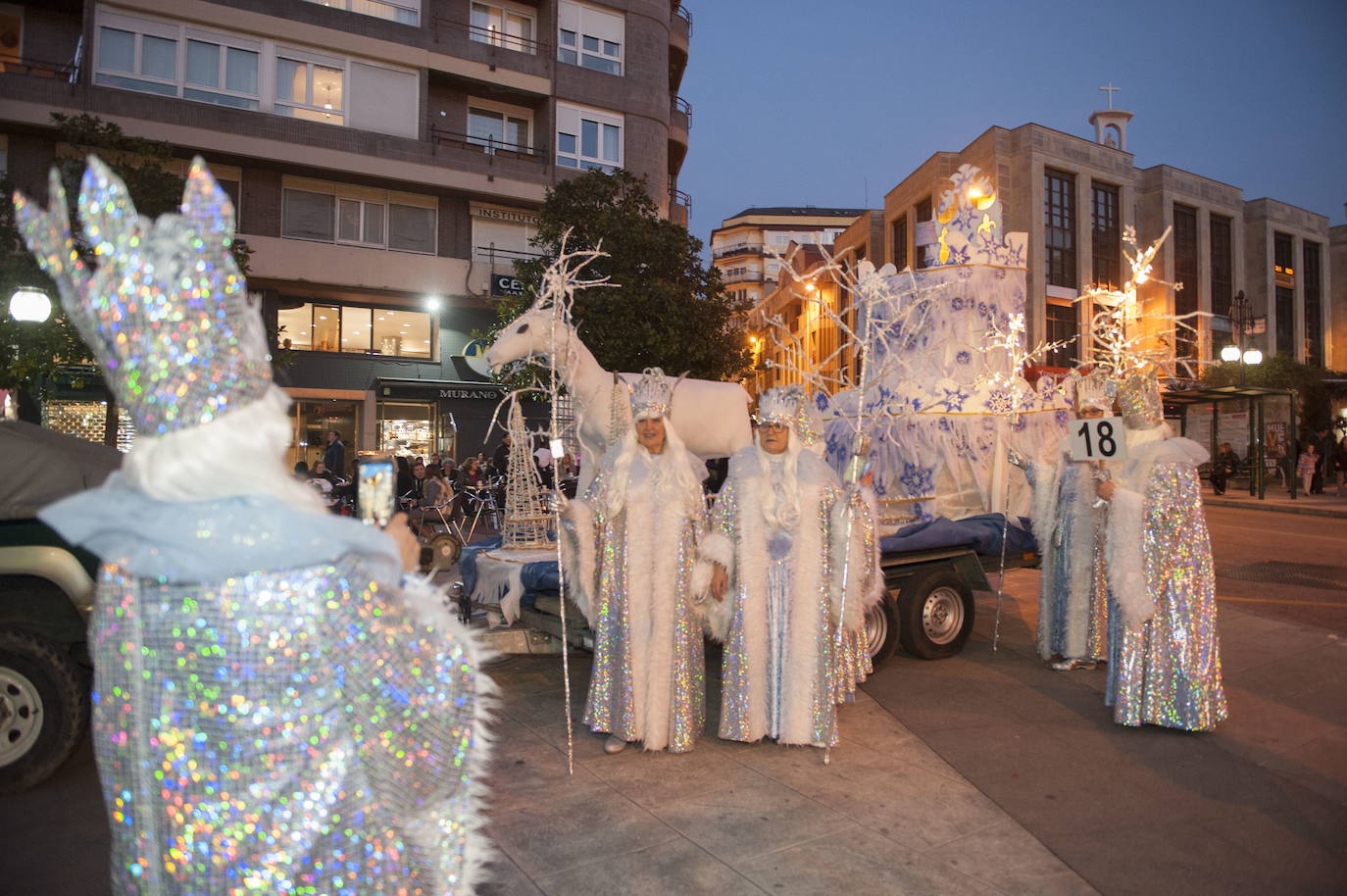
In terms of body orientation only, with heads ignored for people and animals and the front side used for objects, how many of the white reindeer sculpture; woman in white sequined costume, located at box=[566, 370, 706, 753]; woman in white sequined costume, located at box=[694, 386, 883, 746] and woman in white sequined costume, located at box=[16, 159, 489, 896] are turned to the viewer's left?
1

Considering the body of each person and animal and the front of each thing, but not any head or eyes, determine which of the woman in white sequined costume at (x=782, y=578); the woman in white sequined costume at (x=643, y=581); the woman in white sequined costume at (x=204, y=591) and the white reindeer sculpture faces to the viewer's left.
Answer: the white reindeer sculpture

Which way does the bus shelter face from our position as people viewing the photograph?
facing the viewer and to the left of the viewer

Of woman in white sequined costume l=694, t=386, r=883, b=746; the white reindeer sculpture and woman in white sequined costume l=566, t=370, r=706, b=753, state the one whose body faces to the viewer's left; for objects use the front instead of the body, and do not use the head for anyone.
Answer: the white reindeer sculpture

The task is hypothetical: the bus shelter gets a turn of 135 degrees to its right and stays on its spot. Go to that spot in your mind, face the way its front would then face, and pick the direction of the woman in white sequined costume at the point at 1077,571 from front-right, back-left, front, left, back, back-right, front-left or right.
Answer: back

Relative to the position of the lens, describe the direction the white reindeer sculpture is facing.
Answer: facing to the left of the viewer

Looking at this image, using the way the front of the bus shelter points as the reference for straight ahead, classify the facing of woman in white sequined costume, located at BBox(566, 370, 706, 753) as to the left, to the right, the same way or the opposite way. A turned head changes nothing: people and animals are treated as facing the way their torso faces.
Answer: to the left

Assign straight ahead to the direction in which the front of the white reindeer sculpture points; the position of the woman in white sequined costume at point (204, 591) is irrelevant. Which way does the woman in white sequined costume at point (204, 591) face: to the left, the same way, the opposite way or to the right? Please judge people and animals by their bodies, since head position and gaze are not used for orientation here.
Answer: to the right

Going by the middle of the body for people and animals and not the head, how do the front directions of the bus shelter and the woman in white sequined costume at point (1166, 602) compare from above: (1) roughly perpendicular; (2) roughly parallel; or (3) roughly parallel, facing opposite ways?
roughly perpendicular

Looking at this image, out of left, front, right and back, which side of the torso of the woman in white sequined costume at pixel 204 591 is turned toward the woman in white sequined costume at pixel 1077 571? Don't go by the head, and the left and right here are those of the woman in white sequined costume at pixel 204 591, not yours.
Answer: front

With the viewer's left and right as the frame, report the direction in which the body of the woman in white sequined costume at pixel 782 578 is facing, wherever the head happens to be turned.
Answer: facing the viewer

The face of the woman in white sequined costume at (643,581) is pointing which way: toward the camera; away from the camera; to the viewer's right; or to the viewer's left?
toward the camera

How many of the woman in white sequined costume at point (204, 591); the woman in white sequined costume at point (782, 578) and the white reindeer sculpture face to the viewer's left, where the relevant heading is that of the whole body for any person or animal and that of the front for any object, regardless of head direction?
1
